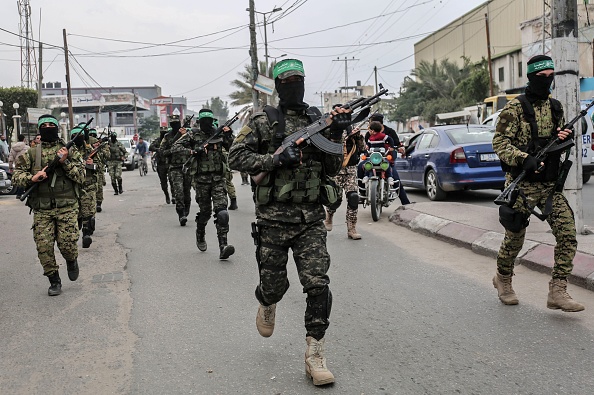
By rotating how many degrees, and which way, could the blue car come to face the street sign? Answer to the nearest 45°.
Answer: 0° — it already faces it

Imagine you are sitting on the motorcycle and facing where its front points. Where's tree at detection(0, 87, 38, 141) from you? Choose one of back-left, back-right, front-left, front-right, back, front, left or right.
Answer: back-right

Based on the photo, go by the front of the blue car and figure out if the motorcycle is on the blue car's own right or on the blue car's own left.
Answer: on the blue car's own left

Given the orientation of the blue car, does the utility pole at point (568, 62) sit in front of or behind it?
behind

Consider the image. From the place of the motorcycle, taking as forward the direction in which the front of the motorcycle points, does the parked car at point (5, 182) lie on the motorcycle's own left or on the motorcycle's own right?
on the motorcycle's own right

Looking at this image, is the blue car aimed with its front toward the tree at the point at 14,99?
yes

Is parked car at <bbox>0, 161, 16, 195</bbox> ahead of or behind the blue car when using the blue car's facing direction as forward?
ahead

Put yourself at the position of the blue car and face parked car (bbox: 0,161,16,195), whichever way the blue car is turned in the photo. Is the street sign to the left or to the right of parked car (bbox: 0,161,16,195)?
right

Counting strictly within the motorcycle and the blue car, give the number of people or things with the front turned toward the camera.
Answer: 1

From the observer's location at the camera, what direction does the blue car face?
facing away from the viewer and to the left of the viewer

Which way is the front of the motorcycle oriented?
toward the camera

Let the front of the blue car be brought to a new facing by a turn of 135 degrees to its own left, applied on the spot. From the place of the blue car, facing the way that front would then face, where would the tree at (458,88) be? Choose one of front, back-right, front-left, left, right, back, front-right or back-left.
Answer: back

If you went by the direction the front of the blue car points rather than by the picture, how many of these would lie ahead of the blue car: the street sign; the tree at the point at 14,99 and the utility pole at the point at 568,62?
2

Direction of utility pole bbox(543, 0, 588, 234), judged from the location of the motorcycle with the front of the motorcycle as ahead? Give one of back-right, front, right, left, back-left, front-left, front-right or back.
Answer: front-left

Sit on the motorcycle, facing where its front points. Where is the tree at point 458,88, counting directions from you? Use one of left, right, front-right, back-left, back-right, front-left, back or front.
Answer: back

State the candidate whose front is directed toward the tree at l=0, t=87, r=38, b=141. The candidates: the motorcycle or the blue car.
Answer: the blue car
